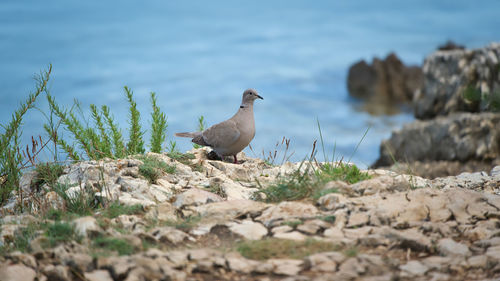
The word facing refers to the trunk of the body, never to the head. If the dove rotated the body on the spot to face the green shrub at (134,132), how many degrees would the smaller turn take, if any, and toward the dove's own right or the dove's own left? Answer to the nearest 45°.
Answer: approximately 180°

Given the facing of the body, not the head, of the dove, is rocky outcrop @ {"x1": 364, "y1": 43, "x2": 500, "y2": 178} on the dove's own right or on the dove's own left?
on the dove's own left

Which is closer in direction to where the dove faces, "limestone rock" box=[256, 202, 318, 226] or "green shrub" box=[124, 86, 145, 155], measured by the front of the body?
the limestone rock

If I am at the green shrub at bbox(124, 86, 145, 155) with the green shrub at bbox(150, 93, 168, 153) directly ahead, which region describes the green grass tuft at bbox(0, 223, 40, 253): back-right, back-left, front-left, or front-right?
back-right

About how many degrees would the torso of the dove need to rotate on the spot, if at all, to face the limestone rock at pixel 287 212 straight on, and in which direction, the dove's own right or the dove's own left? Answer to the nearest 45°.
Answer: approximately 90° to the dove's own right

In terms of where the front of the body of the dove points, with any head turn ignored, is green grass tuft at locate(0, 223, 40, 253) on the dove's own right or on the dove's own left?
on the dove's own right

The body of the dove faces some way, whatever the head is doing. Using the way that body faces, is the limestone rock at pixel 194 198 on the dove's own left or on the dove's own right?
on the dove's own right

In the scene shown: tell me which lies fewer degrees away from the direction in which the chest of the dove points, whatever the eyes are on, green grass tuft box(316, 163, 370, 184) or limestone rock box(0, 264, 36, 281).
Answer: the green grass tuft

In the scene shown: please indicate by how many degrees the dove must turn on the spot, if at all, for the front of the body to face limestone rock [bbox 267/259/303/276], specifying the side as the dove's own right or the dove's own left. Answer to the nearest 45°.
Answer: approximately 90° to the dove's own right

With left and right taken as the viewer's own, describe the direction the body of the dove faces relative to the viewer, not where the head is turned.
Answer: facing to the right of the viewer

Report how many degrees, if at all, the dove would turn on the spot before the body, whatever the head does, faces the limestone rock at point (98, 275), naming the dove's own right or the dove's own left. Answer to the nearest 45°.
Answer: approximately 90° to the dove's own right

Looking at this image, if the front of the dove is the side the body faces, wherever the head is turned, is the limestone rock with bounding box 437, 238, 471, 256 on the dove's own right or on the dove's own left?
on the dove's own right

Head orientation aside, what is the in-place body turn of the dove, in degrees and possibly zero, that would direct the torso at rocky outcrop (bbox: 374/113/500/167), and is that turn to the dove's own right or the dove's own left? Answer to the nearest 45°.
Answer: approximately 45° to the dove's own left
